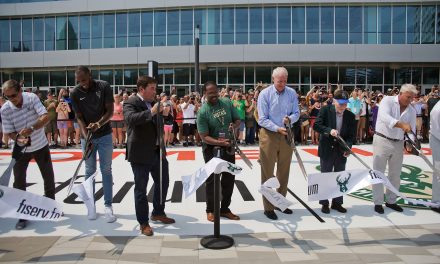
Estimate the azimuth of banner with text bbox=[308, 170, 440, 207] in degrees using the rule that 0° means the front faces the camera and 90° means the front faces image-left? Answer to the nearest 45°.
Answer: approximately 0°

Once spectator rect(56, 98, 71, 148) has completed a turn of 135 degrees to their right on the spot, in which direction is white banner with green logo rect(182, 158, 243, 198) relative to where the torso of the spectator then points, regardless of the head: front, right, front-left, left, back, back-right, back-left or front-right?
back-left

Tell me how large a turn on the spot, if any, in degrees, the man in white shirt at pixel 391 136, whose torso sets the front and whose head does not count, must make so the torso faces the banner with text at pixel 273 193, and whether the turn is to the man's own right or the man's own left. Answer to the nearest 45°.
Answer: approximately 90° to the man's own right

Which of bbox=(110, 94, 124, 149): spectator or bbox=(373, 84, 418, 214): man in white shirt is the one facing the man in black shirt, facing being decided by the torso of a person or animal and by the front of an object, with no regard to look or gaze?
the spectator

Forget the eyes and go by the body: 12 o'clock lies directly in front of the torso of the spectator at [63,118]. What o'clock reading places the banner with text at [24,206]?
The banner with text is roughly at 12 o'clock from the spectator.

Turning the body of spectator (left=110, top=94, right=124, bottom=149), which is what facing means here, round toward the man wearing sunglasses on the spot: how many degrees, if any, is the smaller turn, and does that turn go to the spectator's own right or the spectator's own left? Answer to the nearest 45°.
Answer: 0° — they already face them

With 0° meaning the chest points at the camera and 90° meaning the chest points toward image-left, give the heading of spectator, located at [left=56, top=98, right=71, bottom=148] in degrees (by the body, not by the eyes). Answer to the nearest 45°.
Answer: approximately 0°

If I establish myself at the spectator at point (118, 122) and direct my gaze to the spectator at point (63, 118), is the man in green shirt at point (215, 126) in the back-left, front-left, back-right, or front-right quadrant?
back-left

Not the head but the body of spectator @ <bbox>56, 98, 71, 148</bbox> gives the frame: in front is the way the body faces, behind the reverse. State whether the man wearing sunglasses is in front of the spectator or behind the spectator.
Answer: in front

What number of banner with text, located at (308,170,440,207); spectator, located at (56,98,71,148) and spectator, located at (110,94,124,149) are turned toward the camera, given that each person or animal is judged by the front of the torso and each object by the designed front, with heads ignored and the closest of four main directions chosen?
3
